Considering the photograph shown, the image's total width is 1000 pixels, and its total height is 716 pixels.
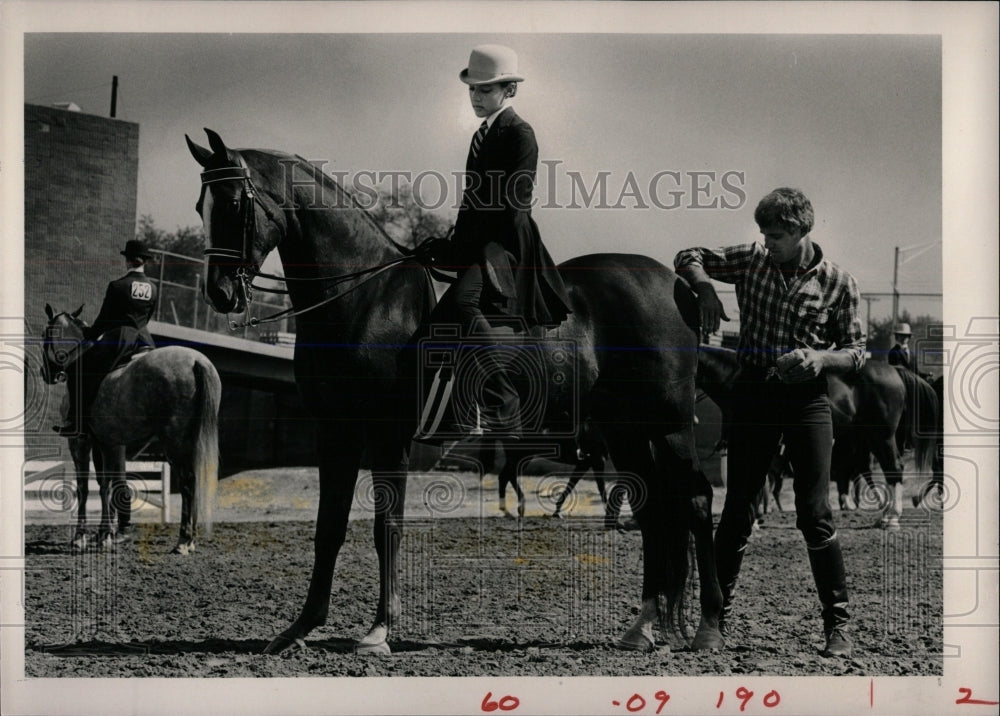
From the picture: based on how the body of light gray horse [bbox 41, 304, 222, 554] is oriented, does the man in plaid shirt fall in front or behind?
behind

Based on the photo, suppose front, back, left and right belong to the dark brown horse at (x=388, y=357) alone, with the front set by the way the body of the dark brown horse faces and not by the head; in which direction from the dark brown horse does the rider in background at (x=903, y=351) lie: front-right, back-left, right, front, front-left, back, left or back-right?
back

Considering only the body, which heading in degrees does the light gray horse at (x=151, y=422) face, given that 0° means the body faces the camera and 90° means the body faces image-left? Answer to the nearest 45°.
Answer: approximately 135°

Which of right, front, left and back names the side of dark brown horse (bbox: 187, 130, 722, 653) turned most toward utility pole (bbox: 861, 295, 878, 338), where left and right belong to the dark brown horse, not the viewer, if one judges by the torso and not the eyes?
right

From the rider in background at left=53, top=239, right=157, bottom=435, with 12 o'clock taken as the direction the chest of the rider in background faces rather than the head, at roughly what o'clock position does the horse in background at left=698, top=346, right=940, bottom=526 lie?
The horse in background is roughly at 5 o'clock from the rider in background.

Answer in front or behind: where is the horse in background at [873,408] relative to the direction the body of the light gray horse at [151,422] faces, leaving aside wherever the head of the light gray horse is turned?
behind

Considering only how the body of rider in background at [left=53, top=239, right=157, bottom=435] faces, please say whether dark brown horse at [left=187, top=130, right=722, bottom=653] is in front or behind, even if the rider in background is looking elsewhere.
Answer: behind

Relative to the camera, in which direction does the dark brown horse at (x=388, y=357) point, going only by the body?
to the viewer's left

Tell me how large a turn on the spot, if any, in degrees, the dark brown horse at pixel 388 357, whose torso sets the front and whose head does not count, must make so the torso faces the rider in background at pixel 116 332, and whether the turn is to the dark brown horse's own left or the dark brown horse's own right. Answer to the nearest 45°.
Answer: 0° — it already faces them
